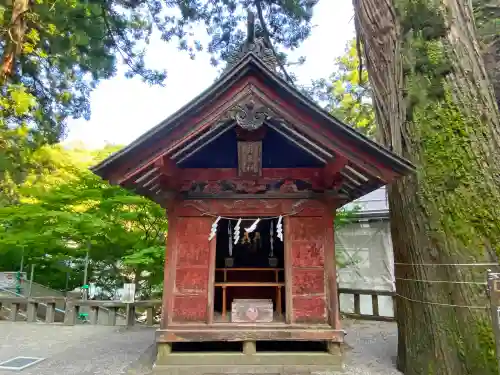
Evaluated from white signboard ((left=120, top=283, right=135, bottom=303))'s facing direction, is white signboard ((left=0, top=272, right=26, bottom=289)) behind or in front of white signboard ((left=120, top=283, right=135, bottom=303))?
behind

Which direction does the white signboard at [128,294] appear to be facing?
toward the camera

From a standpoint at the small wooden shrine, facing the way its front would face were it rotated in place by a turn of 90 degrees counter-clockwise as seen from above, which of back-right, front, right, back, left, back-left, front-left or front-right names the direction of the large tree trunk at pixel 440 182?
front

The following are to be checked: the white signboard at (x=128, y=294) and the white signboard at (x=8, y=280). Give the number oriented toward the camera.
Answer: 2

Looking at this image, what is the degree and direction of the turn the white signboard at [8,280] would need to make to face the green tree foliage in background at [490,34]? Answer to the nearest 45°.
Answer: approximately 45° to its left

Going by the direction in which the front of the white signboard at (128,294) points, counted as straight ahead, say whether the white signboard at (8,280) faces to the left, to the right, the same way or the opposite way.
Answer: the same way

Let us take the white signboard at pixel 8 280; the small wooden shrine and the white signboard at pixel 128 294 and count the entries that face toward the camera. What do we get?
3

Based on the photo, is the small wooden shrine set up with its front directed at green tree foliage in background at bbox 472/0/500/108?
no

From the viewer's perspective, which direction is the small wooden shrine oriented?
toward the camera

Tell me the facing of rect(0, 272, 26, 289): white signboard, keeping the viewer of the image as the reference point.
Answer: facing the viewer

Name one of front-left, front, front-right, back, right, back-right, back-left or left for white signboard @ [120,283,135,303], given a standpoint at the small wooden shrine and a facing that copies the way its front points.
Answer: back-right

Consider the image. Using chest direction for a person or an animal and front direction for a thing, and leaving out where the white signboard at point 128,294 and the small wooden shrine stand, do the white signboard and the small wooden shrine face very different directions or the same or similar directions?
same or similar directions

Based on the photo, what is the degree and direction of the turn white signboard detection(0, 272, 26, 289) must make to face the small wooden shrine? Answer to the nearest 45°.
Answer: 0° — it already faces it
